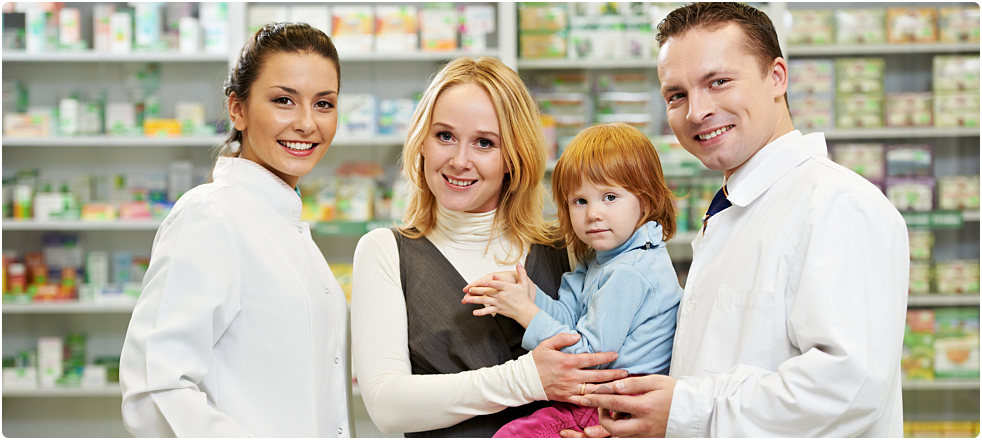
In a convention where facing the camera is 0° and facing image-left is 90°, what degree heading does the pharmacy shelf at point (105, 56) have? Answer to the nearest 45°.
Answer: approximately 0°

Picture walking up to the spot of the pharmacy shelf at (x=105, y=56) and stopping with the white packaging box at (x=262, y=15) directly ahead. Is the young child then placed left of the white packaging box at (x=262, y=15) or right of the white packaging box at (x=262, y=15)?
right

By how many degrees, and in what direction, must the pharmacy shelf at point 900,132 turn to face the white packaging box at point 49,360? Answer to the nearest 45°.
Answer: approximately 45° to its right

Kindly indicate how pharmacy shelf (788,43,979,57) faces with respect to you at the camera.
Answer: facing the viewer

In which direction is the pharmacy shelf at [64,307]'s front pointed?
toward the camera

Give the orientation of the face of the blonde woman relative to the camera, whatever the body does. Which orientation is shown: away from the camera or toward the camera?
toward the camera

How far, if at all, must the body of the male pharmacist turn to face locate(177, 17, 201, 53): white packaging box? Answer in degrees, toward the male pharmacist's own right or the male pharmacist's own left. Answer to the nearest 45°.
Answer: approximately 45° to the male pharmacist's own right

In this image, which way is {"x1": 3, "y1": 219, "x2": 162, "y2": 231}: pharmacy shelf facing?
toward the camera

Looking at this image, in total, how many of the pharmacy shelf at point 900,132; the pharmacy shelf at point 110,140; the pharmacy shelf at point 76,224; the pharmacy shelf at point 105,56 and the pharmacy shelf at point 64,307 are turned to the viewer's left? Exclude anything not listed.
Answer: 0
